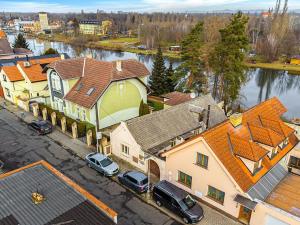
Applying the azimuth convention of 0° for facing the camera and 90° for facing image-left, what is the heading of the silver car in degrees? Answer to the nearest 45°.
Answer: approximately 315°

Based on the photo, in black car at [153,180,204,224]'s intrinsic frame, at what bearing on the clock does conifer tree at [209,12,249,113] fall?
The conifer tree is roughly at 8 o'clock from the black car.

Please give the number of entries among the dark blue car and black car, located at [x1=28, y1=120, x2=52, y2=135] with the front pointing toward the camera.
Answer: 0

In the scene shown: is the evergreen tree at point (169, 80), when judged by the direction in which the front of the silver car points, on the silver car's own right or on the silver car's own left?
on the silver car's own left

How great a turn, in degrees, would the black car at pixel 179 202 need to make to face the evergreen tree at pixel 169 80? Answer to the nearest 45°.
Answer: approximately 135° to its left

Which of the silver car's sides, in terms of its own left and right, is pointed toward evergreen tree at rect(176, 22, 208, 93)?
left

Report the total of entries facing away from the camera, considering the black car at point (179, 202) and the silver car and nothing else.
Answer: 0

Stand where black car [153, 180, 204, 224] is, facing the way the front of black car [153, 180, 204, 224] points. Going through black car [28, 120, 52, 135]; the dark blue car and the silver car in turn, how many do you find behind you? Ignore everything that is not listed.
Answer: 3

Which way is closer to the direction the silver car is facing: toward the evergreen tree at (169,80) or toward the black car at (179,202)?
the black car

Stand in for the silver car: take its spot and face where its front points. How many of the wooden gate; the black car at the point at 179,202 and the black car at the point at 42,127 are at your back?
1

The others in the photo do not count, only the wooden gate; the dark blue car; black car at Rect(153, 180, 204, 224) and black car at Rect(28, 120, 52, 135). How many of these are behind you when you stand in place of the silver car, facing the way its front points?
1

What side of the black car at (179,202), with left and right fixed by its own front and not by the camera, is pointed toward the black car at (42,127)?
back

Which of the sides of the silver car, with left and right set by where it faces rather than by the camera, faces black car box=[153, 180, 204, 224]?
front
